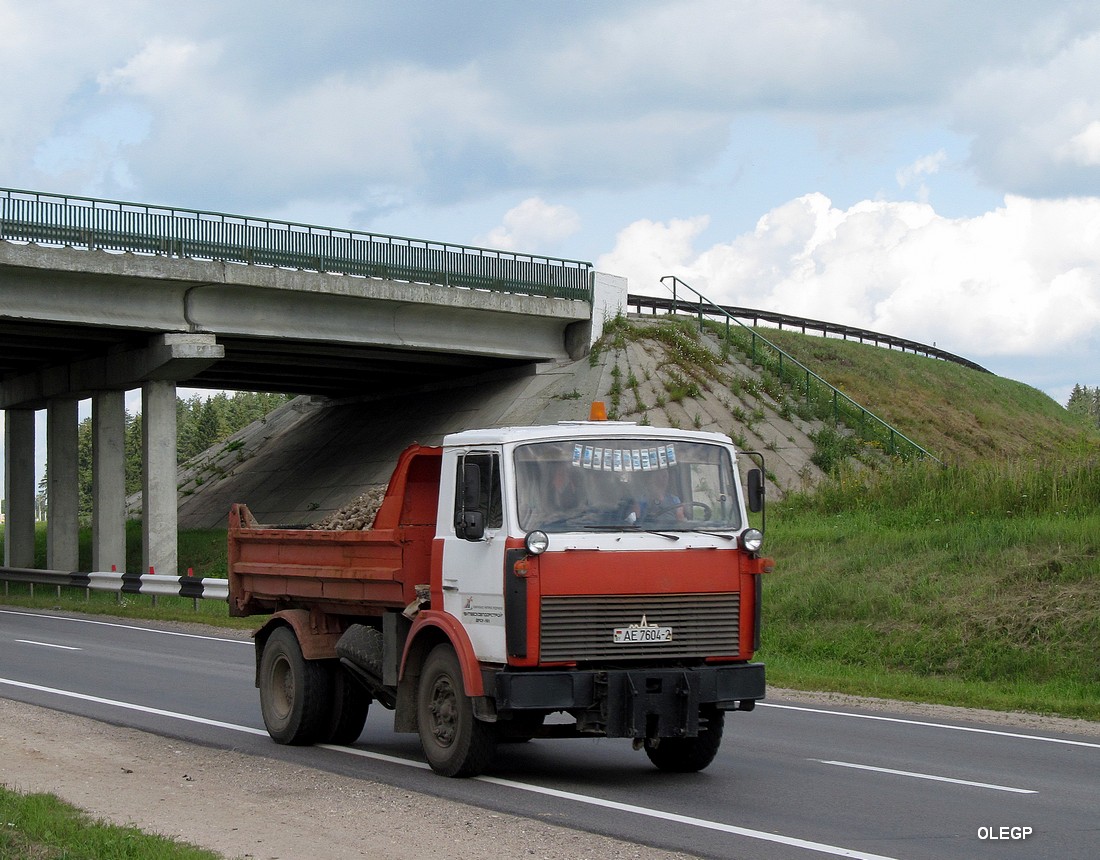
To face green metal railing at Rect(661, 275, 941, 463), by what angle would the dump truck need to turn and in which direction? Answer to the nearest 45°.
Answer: approximately 135° to its left
